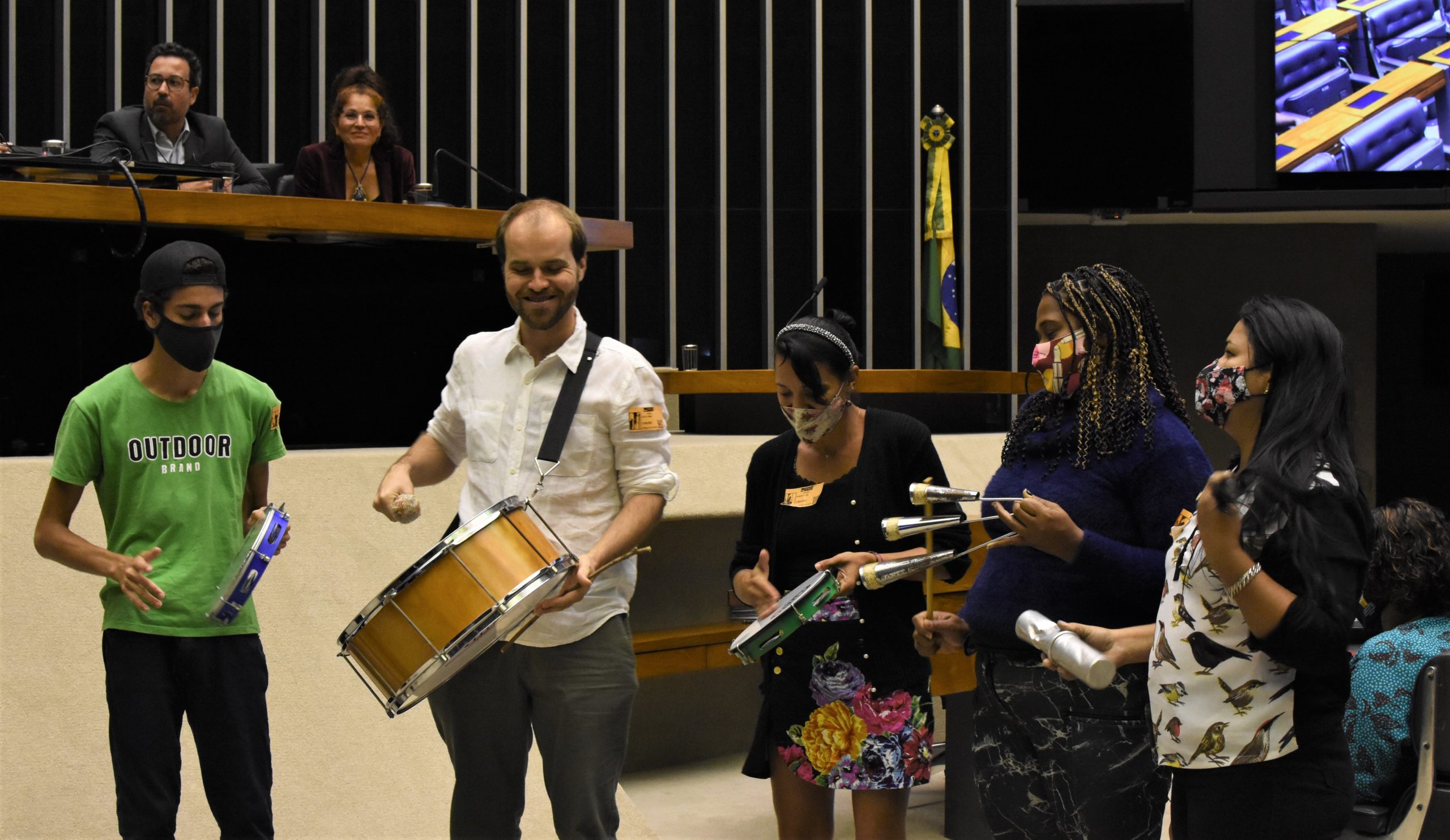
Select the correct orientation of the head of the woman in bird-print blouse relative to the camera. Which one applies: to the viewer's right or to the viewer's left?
to the viewer's left

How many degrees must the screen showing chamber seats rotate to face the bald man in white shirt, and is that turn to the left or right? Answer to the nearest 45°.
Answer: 0° — it already faces them

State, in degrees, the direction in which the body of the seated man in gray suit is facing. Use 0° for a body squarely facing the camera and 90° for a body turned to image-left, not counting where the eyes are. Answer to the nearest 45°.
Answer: approximately 0°
